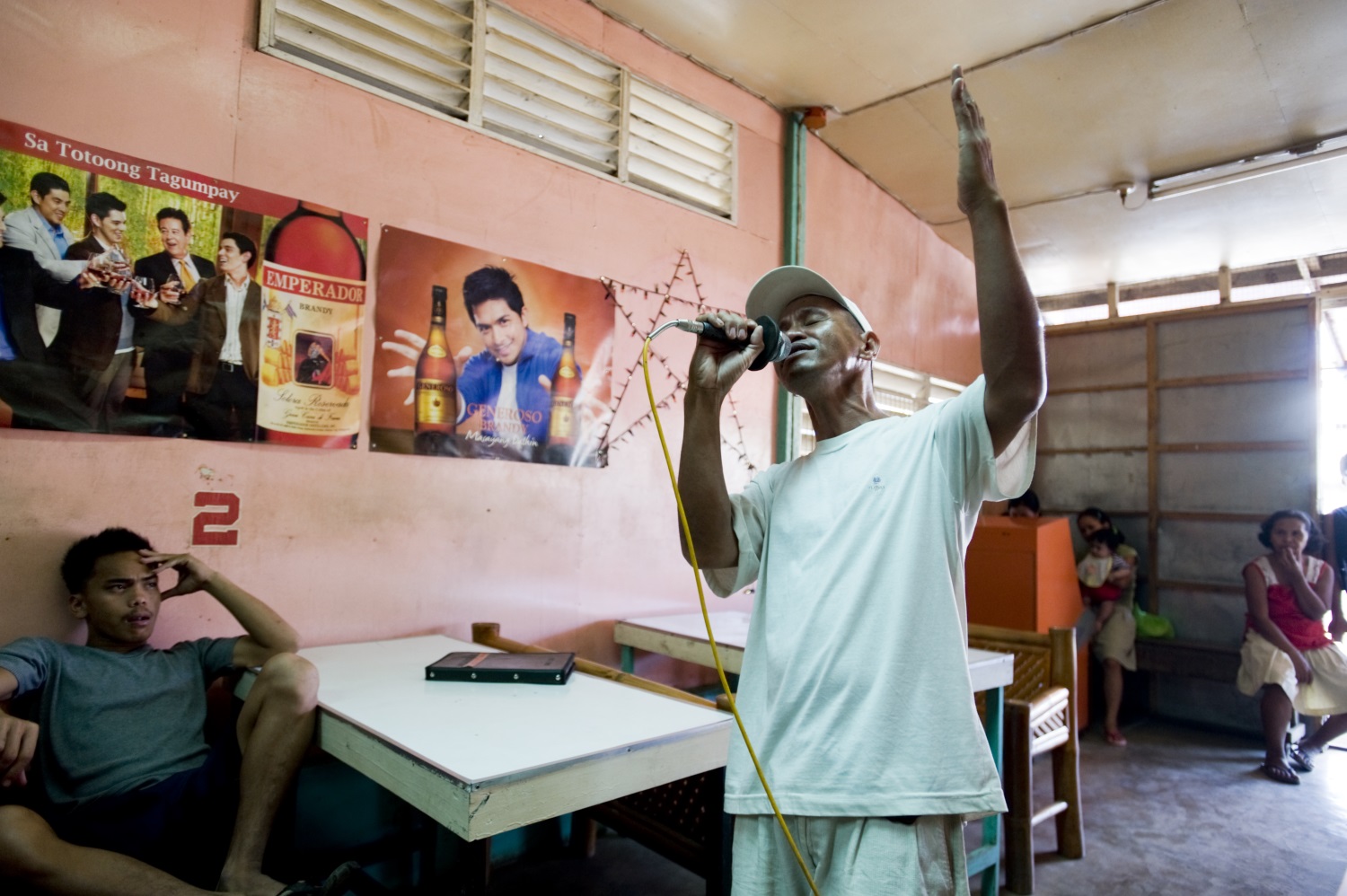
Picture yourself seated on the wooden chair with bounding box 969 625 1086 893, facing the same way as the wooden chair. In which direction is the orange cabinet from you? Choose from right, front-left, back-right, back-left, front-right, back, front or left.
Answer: back-right

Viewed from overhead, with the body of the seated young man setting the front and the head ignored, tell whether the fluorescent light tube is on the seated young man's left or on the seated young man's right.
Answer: on the seated young man's left

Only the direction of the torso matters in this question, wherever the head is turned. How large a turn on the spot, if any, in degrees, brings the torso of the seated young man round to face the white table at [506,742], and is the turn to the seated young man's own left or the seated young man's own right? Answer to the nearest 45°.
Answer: approximately 45° to the seated young man's own left

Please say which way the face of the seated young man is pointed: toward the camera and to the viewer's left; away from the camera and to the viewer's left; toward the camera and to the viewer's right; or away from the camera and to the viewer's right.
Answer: toward the camera and to the viewer's right

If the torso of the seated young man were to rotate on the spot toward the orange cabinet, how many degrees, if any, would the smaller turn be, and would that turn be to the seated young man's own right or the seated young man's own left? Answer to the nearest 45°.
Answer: approximately 90° to the seated young man's own left

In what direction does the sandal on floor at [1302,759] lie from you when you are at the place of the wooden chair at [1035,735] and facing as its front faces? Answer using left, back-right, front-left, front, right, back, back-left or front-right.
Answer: back

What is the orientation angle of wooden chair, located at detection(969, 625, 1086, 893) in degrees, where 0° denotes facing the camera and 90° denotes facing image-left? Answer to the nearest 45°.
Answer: approximately 45°

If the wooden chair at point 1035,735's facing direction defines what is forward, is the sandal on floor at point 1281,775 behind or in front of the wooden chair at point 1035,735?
behind

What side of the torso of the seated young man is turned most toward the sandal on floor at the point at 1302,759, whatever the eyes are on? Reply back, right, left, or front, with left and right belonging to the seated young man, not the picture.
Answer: left
